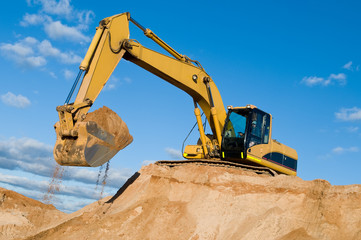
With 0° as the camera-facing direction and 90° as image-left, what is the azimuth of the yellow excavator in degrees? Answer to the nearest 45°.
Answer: approximately 45°
